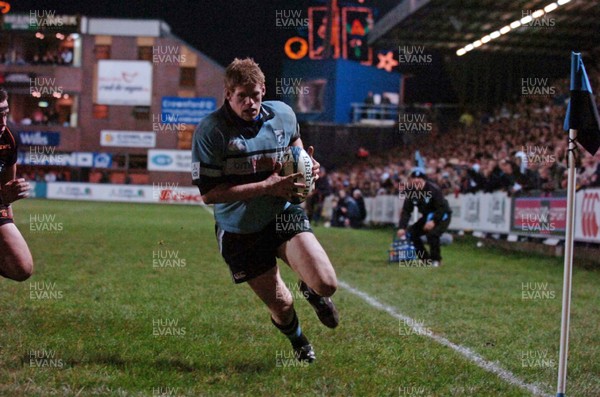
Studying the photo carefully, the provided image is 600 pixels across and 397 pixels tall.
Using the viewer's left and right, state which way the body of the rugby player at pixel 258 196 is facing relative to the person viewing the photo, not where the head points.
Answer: facing the viewer and to the right of the viewer

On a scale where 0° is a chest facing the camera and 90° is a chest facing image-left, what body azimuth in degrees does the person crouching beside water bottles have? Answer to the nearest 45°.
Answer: approximately 45°

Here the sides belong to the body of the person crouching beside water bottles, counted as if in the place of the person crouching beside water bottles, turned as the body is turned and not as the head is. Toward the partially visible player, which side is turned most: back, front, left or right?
front

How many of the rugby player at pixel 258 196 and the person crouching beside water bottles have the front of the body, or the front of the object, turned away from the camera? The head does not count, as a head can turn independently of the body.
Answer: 0

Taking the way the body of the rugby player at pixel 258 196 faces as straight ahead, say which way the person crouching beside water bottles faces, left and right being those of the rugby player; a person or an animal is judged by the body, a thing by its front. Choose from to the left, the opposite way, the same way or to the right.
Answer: to the right

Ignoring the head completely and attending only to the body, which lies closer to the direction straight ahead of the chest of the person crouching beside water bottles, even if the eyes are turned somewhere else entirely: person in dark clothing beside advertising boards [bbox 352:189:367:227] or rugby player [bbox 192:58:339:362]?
the rugby player

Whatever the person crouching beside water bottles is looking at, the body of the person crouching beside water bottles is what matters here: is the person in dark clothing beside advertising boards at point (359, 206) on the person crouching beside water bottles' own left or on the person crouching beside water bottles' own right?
on the person crouching beside water bottles' own right

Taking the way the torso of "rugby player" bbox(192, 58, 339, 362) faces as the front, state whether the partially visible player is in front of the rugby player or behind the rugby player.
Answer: behind

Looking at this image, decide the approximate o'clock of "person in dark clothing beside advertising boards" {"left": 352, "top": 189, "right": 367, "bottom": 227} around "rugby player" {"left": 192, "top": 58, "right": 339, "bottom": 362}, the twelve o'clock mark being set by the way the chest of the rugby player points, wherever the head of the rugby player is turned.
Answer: The person in dark clothing beside advertising boards is roughly at 8 o'clock from the rugby player.
